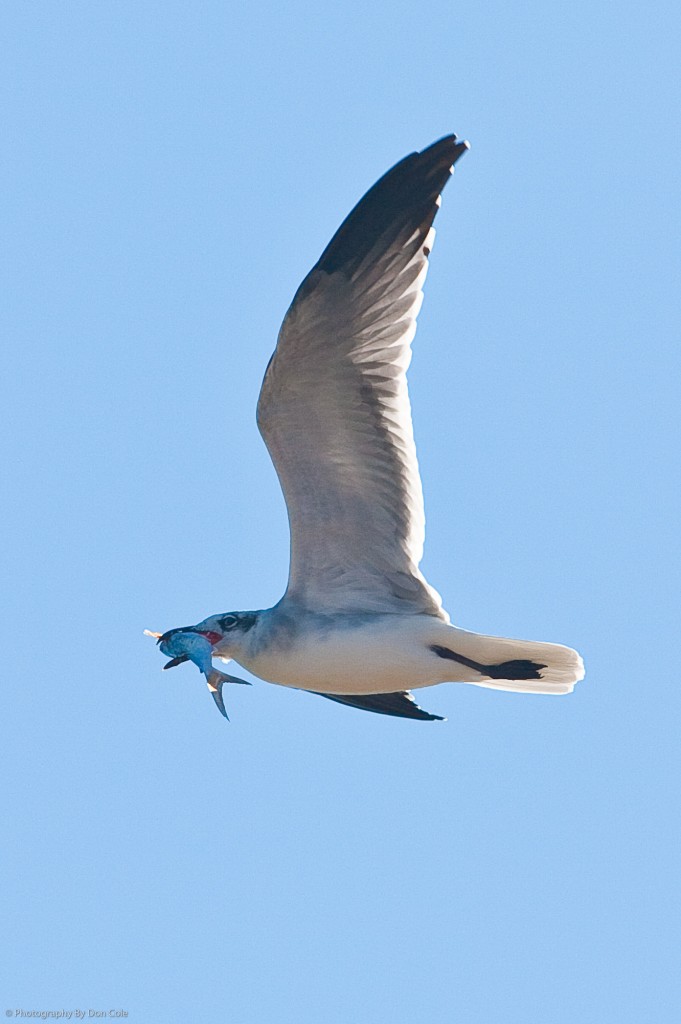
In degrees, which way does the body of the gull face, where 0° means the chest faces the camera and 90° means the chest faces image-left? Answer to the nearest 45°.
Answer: approximately 90°
